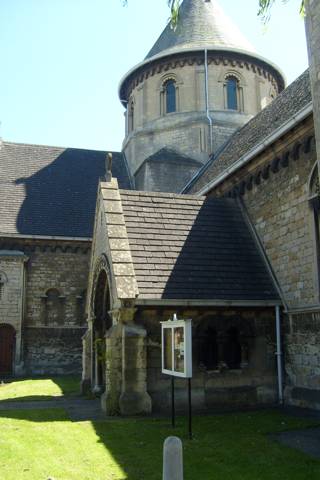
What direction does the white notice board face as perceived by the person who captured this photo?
facing the viewer and to the left of the viewer

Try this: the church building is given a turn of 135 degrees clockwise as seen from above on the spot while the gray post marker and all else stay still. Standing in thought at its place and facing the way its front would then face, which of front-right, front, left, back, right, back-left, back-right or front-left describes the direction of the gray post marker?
back

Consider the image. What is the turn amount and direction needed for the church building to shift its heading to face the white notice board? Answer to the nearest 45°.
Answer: approximately 45° to its left

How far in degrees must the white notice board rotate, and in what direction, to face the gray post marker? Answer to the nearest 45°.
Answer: approximately 45° to its left

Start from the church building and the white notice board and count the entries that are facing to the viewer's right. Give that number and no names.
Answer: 0
